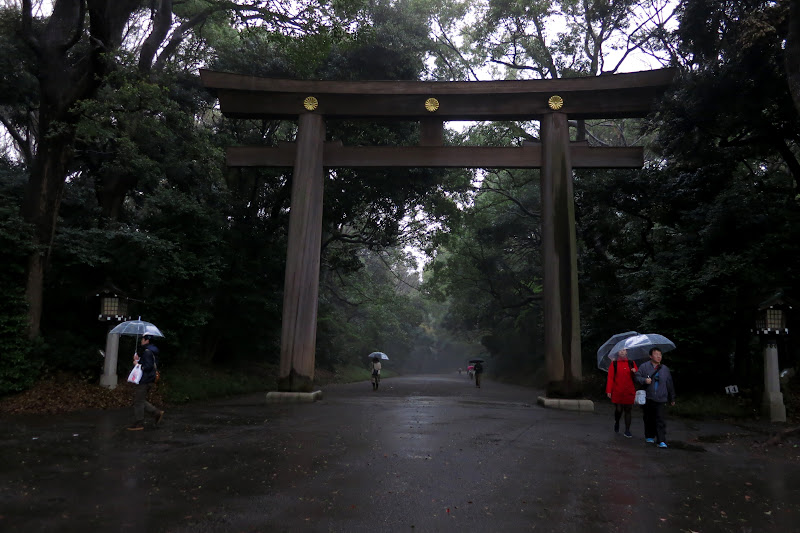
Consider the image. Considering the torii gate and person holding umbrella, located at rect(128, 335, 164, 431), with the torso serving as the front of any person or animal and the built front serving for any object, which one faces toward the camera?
the torii gate

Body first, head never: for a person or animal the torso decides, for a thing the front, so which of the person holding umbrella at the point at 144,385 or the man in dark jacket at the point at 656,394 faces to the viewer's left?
the person holding umbrella

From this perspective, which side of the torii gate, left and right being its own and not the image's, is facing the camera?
front

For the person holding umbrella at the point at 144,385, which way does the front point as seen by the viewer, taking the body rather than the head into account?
to the viewer's left

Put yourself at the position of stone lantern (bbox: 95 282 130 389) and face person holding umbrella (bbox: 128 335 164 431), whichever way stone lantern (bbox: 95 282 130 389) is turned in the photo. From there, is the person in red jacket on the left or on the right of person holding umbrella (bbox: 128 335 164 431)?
left

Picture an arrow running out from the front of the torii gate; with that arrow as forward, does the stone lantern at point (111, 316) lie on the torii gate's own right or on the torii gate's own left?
on the torii gate's own right

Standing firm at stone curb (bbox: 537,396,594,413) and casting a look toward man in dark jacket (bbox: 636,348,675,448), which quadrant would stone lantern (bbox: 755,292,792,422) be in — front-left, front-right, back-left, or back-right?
front-left

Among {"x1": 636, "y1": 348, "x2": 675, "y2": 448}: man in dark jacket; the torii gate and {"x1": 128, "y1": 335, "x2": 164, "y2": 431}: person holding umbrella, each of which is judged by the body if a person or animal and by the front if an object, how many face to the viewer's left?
1

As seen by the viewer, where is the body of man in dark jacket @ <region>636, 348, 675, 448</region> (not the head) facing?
toward the camera

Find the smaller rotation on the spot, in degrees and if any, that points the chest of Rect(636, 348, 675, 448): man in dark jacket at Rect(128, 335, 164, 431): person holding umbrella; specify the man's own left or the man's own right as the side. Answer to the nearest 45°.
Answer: approximately 90° to the man's own right

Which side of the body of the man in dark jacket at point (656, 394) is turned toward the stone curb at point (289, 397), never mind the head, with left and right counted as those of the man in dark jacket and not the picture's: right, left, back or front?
back
